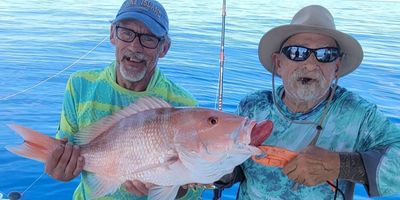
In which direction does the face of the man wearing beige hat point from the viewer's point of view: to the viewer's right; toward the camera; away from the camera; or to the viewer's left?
toward the camera

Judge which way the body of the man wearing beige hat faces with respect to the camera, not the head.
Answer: toward the camera
